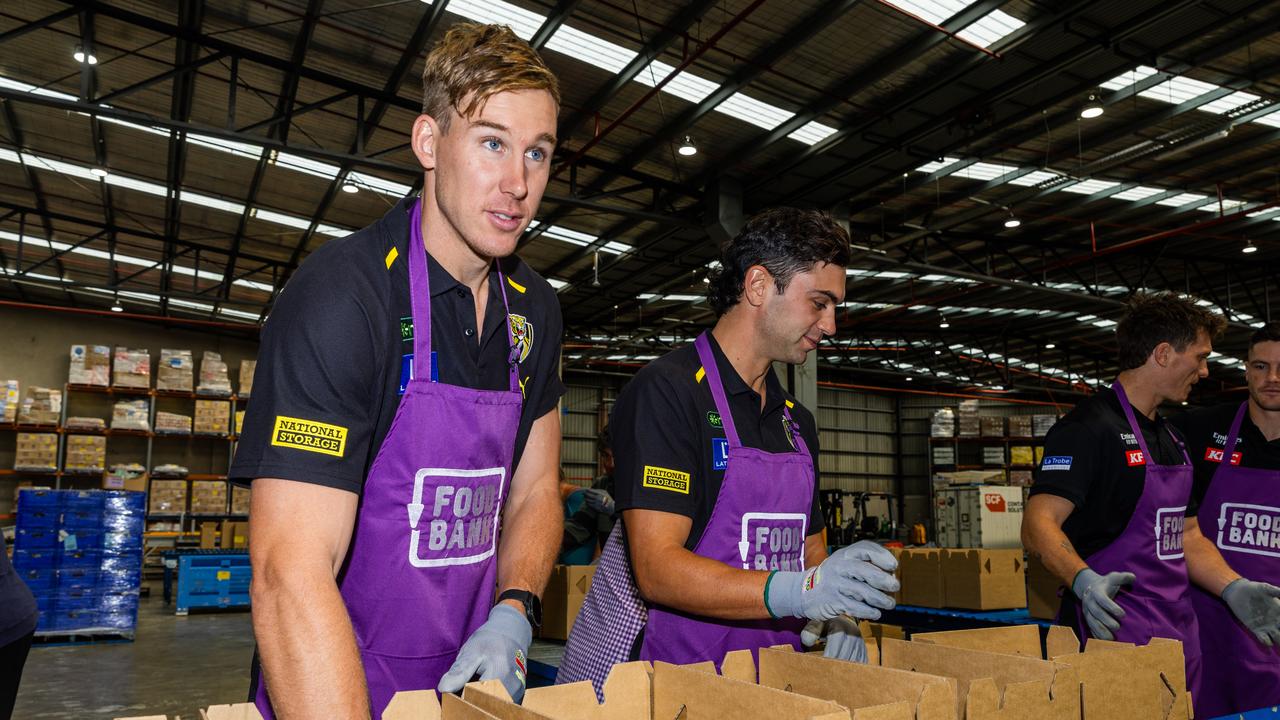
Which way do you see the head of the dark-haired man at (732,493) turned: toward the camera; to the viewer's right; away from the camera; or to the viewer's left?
to the viewer's right

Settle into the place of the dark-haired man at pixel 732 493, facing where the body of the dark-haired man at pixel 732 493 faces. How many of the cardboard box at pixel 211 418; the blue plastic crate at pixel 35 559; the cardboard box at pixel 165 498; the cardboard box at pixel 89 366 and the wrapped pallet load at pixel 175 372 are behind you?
5

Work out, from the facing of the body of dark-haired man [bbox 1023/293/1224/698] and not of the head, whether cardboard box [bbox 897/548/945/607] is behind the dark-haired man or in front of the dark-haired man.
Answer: behind

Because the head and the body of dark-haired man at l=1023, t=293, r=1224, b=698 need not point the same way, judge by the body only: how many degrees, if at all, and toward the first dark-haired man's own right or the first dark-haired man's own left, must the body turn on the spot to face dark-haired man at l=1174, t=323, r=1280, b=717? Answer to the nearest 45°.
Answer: approximately 90° to the first dark-haired man's own left

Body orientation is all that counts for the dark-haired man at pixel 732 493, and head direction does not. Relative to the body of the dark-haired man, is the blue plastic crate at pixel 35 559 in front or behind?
behind

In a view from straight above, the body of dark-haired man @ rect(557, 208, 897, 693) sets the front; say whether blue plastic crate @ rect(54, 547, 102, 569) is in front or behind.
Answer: behind

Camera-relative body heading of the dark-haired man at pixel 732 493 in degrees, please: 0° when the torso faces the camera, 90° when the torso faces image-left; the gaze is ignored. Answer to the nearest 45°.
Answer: approximately 315°

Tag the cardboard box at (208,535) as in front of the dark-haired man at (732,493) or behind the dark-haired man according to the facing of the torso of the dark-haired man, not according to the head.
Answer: behind

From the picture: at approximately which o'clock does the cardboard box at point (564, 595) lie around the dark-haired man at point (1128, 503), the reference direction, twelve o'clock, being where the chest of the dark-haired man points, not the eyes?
The cardboard box is roughly at 5 o'clock from the dark-haired man.

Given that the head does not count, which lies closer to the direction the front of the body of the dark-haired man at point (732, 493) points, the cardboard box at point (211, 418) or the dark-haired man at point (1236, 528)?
the dark-haired man

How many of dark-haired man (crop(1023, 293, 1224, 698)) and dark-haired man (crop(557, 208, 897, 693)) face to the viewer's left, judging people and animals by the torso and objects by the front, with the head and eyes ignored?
0
